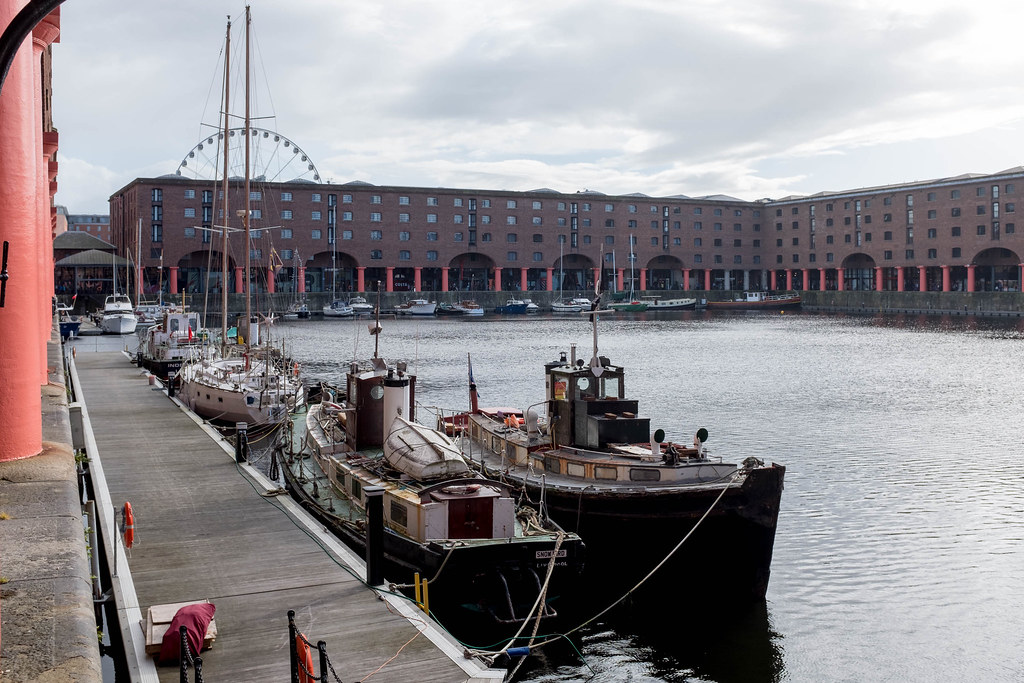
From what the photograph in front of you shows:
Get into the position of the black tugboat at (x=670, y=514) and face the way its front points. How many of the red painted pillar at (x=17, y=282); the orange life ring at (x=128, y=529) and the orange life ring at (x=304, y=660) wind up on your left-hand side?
0

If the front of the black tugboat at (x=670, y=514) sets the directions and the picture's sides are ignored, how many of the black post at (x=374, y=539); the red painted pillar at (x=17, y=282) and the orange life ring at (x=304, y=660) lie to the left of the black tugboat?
0

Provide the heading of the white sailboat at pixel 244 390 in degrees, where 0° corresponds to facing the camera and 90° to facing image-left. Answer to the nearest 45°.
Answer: approximately 135°

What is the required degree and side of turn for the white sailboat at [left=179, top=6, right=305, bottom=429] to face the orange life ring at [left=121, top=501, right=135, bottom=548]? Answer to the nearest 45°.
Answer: approximately 135° to its left

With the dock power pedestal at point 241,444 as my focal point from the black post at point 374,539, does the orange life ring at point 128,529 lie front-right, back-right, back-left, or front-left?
front-left

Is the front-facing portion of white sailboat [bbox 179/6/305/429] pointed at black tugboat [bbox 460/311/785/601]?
no

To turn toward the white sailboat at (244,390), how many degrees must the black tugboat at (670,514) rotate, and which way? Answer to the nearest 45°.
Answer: approximately 180°

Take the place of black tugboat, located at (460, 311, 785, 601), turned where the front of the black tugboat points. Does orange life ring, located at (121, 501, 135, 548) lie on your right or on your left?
on your right

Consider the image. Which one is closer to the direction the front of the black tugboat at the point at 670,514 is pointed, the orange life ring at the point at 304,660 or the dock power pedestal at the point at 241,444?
the orange life ring

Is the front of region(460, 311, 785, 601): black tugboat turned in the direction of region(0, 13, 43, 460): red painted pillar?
no
